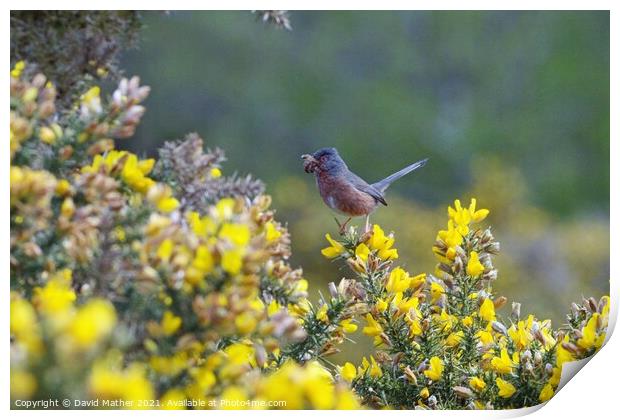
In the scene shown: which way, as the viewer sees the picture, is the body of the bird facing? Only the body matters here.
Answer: to the viewer's left
